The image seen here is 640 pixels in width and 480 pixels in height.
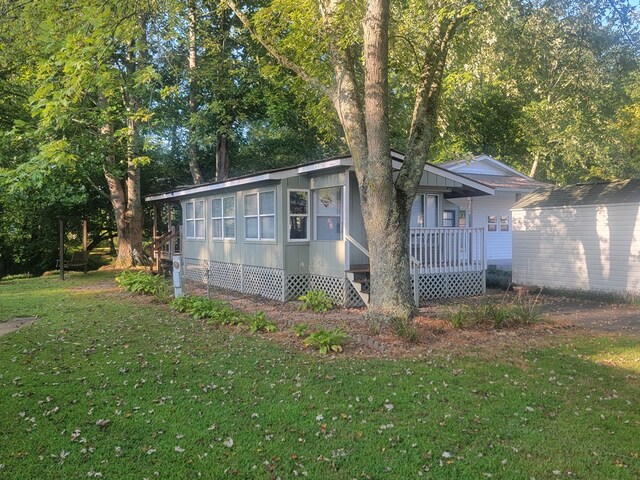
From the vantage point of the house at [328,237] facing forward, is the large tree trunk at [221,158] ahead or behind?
behind

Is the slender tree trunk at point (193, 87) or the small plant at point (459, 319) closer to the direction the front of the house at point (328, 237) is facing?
the small plant

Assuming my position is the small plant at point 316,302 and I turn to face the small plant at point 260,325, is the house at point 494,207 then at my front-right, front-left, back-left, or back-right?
back-left

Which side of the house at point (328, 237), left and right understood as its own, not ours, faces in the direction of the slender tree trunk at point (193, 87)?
back

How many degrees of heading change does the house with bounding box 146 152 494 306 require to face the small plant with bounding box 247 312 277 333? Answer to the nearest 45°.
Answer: approximately 45° to its right
